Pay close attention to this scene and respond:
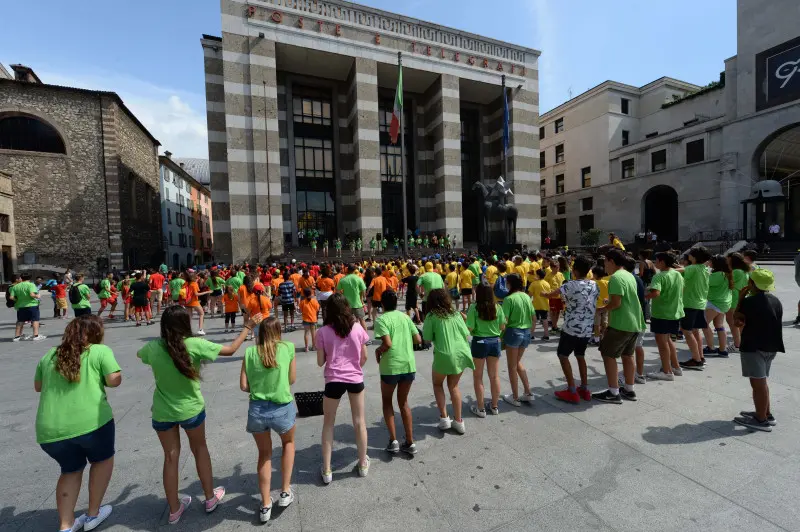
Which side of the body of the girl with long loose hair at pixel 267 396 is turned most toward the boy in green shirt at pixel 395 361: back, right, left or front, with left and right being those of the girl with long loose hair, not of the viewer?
right

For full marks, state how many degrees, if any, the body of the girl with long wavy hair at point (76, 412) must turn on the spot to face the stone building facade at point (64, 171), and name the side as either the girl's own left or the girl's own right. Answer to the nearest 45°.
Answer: approximately 45° to the girl's own left

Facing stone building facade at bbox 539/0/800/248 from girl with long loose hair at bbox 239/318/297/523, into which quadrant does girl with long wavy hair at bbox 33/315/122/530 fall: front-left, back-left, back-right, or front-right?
back-left

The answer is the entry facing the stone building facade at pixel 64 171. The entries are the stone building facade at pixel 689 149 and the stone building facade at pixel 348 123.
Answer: the stone building facade at pixel 689 149

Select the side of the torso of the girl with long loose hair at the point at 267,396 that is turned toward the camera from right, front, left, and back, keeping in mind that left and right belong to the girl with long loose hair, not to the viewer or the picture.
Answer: back

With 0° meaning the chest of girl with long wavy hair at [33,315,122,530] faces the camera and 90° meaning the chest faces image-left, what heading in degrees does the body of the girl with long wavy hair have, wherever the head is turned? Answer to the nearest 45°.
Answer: approximately 225°

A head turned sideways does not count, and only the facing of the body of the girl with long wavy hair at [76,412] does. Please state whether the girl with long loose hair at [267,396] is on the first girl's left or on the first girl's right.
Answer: on the first girl's right
